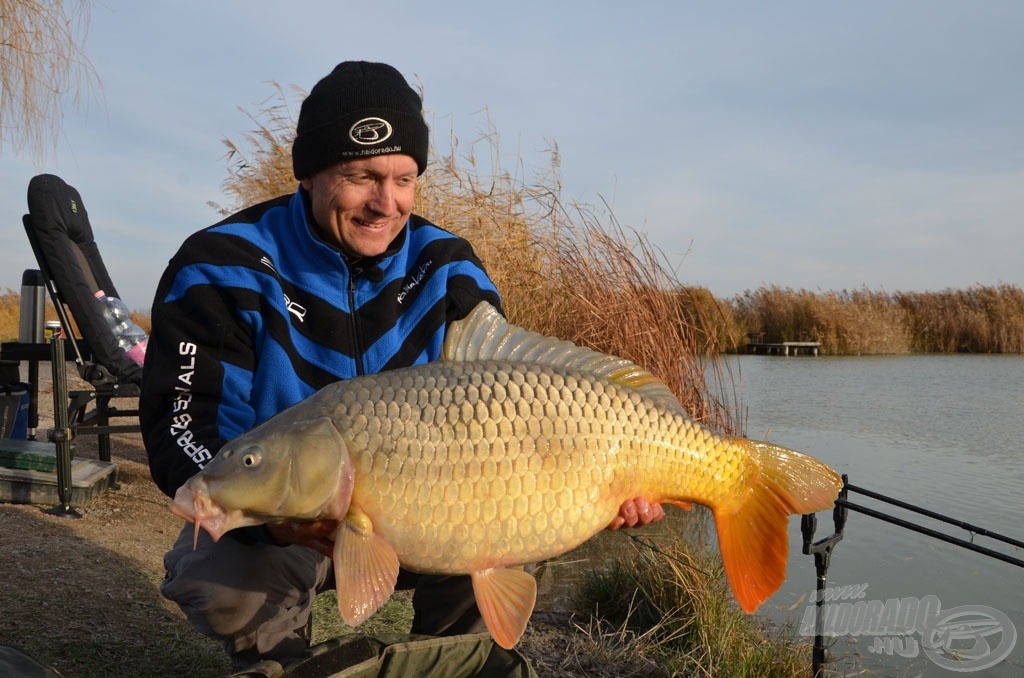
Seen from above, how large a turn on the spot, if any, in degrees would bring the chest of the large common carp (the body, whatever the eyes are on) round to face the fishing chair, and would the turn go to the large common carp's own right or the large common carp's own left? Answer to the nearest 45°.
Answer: approximately 45° to the large common carp's own right

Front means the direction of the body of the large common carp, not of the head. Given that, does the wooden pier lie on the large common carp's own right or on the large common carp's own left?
on the large common carp's own right

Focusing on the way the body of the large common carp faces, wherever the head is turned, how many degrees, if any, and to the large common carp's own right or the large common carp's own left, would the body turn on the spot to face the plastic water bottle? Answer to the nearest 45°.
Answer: approximately 45° to the large common carp's own right

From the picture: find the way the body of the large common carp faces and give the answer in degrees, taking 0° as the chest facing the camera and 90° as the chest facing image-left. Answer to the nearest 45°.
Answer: approximately 90°

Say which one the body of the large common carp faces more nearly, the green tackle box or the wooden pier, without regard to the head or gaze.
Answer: the green tackle box

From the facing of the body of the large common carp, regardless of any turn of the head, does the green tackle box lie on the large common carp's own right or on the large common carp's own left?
on the large common carp's own right
